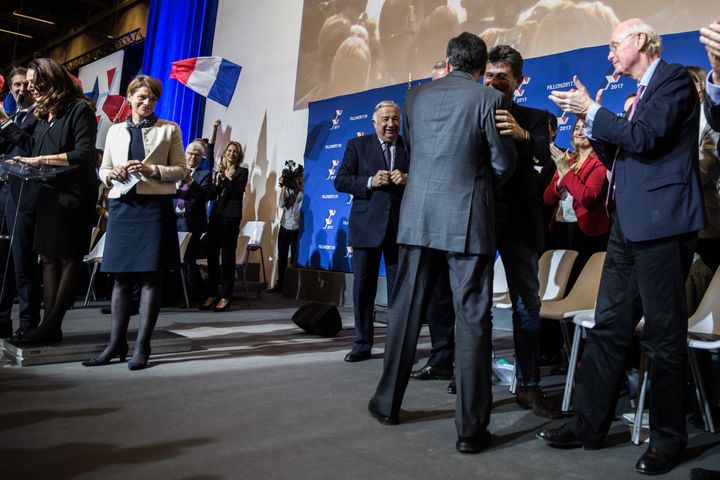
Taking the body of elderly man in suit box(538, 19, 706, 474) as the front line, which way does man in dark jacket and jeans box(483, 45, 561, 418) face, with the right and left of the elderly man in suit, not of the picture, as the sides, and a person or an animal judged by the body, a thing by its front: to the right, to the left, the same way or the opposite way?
to the left

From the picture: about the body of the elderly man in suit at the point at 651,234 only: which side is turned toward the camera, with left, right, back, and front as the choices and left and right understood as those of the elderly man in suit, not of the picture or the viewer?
left

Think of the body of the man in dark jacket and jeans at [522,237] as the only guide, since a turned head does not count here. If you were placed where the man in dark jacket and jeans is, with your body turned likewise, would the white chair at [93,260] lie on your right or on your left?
on your right

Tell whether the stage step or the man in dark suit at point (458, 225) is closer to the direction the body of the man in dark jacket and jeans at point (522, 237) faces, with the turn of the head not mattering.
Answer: the man in dark suit

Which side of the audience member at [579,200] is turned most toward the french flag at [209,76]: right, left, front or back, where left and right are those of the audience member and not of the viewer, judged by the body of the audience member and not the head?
right

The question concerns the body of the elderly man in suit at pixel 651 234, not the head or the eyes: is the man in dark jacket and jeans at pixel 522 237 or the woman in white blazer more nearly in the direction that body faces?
the woman in white blazer

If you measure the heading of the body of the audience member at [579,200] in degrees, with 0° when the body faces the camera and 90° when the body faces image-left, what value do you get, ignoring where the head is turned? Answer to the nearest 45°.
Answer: approximately 45°

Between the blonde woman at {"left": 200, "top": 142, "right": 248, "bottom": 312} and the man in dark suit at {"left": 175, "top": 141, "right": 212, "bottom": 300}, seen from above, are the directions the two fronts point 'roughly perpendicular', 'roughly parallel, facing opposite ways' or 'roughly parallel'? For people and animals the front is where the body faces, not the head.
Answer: roughly parallel

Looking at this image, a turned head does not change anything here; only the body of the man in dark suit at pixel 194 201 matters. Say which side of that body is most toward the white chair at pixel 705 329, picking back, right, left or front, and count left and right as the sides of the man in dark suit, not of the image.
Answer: left

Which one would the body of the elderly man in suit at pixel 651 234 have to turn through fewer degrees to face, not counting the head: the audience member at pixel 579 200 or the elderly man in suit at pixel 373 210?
the elderly man in suit

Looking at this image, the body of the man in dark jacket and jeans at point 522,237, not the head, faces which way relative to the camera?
toward the camera

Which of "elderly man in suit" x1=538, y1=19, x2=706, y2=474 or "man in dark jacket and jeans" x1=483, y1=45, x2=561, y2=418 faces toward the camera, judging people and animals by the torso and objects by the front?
the man in dark jacket and jeans

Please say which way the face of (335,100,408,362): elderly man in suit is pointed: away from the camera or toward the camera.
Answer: toward the camera

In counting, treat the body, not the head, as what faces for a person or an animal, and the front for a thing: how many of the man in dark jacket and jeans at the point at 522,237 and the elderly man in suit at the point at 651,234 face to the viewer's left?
1

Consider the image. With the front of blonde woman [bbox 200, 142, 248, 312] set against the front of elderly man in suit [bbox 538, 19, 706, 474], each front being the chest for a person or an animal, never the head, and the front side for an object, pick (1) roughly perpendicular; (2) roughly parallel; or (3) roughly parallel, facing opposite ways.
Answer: roughly perpendicular
